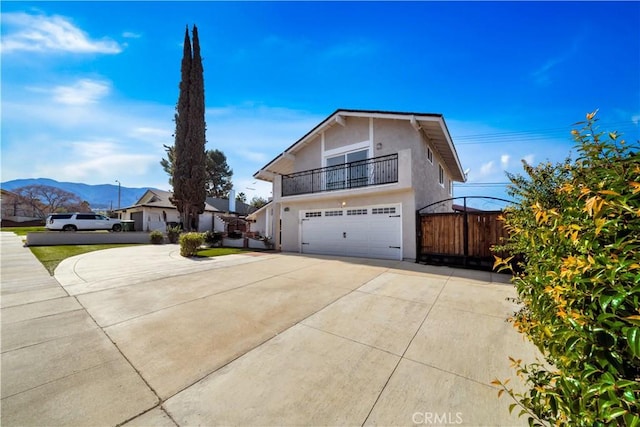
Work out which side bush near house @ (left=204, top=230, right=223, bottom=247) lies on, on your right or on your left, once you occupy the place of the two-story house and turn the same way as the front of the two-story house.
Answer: on your right

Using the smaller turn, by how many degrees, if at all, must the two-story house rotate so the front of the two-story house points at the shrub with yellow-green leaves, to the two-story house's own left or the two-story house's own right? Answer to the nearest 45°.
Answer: approximately 45° to the two-story house's own left

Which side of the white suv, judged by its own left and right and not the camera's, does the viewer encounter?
right

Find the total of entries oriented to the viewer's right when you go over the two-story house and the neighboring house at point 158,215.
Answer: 0

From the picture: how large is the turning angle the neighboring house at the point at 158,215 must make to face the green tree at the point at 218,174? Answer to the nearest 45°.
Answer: approximately 180°

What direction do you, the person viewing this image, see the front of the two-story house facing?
facing the viewer and to the left of the viewer

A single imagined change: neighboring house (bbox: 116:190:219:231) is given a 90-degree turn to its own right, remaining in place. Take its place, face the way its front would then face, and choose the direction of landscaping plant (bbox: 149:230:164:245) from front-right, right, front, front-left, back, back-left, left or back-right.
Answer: back-left
